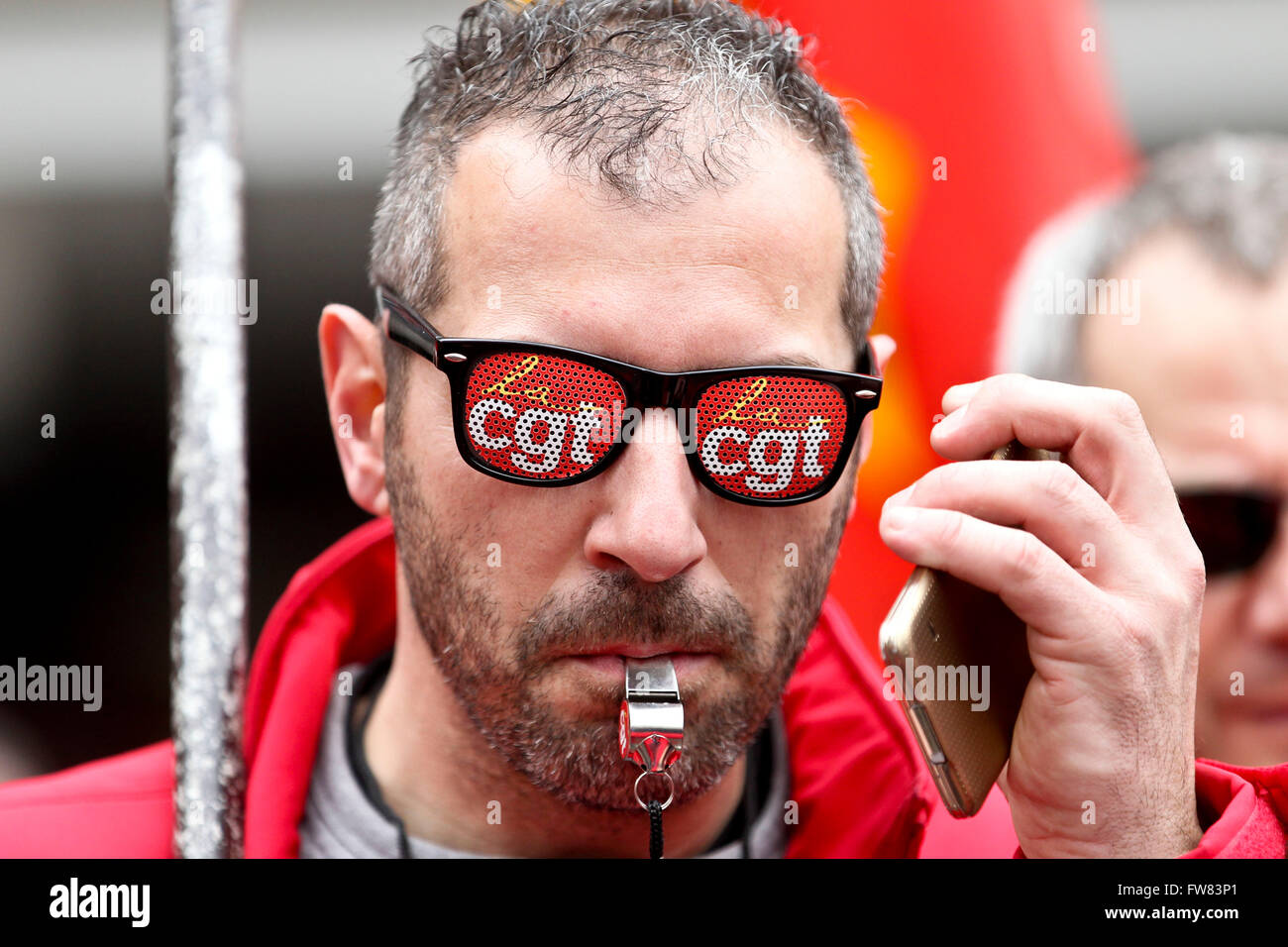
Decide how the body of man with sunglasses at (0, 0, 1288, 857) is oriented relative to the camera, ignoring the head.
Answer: toward the camera

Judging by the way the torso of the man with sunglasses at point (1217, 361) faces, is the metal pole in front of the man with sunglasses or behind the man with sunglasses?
in front

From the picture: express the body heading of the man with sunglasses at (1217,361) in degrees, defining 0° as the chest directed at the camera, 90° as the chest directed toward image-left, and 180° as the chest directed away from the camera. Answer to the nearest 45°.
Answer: approximately 0°

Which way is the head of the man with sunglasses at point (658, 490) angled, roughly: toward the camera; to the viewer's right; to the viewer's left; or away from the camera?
toward the camera

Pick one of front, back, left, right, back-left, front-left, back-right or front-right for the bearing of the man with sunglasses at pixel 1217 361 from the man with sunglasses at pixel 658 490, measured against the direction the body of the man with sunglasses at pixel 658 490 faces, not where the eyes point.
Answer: back-left

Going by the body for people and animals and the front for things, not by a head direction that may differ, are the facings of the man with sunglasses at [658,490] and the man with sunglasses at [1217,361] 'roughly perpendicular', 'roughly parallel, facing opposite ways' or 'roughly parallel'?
roughly parallel

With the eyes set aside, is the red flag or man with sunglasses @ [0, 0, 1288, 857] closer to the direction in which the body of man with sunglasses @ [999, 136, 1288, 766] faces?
the man with sunglasses

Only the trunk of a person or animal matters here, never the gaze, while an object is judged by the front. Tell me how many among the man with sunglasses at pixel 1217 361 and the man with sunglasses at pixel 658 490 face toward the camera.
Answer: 2
